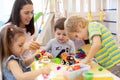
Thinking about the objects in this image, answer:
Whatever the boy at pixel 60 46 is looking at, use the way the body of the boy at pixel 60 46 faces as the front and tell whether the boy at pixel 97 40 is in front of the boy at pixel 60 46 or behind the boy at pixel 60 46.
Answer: in front

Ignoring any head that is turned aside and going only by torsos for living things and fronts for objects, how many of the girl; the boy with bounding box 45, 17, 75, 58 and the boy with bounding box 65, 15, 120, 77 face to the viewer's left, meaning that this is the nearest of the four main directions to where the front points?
1

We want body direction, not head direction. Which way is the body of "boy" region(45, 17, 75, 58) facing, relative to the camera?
toward the camera

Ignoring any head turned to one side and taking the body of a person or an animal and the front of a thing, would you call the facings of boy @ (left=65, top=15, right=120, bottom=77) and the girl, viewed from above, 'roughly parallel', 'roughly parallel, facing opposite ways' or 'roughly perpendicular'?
roughly parallel, facing opposite ways

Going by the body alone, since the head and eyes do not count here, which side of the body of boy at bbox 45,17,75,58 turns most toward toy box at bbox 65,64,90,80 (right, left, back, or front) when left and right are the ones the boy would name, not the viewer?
front

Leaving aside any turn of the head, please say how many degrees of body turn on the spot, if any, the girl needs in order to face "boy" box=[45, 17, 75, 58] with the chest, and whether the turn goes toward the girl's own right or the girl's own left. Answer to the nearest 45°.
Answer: approximately 45° to the girl's own left

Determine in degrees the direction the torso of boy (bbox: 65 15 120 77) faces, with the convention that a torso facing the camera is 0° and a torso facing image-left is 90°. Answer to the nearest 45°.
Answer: approximately 90°

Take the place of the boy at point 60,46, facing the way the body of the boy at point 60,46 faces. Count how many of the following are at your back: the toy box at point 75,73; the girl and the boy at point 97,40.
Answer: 0

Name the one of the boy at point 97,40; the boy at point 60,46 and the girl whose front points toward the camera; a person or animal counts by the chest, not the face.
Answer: the boy at point 60,46

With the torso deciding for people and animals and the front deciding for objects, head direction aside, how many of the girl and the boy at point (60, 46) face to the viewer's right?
1

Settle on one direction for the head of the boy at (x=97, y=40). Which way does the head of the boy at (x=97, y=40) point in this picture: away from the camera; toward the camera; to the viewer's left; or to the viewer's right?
to the viewer's left

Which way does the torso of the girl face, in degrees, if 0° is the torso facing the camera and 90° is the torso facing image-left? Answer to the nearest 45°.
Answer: approximately 270°
